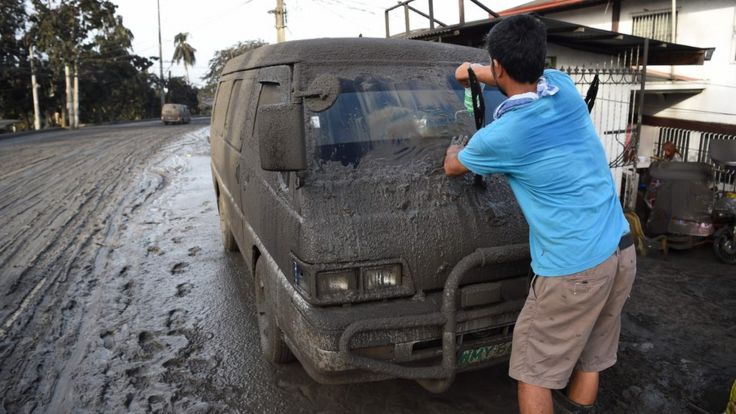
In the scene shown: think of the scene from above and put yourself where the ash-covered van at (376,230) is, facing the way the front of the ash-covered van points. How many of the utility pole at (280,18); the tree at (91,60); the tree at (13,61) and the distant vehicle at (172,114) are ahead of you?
0

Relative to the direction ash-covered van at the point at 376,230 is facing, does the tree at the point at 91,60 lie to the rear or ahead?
to the rear

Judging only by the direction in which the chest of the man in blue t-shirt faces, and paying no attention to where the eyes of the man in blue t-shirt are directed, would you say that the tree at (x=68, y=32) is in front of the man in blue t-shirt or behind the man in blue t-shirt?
in front

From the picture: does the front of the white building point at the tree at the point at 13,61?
no

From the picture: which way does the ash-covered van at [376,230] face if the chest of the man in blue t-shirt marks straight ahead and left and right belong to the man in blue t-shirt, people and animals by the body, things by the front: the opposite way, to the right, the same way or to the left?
the opposite way

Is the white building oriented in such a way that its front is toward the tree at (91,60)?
no

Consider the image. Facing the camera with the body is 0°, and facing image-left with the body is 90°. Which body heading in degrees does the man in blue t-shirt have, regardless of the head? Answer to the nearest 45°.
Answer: approximately 135°

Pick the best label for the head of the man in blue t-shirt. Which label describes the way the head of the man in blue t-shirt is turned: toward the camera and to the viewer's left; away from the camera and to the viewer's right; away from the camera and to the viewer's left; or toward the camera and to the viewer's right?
away from the camera and to the viewer's left

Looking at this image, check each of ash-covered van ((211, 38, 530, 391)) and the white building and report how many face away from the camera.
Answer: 0

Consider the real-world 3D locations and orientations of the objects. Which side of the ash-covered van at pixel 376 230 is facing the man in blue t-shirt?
front

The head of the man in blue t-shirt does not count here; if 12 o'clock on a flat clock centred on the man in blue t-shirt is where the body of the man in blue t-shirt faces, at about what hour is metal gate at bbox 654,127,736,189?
The metal gate is roughly at 2 o'clock from the man in blue t-shirt.

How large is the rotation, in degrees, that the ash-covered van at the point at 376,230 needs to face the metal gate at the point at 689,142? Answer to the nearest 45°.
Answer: approximately 90° to its left

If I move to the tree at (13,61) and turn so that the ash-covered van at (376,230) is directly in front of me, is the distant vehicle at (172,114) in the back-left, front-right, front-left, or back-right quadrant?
back-left

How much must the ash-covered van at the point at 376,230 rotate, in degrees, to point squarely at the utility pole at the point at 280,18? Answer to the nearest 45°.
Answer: approximately 135° to its left

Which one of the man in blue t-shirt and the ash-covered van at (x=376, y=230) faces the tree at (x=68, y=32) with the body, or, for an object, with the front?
the man in blue t-shirt

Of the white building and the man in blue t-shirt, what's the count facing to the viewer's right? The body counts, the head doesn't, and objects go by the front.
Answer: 0

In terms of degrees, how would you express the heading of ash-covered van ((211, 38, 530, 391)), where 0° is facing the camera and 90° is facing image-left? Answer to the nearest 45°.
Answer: approximately 315°

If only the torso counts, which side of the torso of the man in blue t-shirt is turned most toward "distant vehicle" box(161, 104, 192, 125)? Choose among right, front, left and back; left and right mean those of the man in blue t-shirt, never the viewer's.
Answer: front
